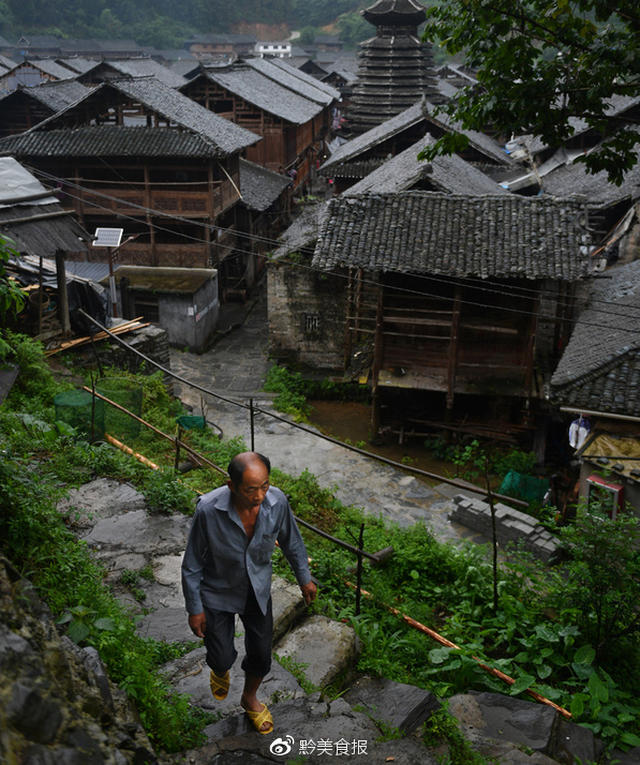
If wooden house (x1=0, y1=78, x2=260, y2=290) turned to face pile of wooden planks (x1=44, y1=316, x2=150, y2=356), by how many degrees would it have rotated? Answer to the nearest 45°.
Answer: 0° — it already faces it

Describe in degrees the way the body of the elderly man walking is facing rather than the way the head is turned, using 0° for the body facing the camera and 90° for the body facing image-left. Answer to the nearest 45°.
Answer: approximately 315°

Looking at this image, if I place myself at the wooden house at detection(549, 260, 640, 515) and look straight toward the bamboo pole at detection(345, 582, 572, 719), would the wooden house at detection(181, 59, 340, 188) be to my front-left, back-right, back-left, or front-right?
back-right

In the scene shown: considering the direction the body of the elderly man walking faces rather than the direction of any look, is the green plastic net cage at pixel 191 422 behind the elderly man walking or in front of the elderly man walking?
behind

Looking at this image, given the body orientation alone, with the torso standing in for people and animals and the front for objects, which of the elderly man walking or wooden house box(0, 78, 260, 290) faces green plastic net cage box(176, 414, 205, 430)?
the wooden house

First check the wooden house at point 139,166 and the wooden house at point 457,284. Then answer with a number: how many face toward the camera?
2

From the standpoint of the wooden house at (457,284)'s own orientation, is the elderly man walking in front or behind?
in front

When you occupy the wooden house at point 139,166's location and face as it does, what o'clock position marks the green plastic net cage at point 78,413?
The green plastic net cage is roughly at 12 o'clock from the wooden house.

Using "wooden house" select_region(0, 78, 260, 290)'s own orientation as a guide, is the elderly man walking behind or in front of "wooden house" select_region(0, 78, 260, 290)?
in front

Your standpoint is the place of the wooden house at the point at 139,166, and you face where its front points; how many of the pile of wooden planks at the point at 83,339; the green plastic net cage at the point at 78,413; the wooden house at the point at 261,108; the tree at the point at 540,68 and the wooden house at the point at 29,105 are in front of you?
3

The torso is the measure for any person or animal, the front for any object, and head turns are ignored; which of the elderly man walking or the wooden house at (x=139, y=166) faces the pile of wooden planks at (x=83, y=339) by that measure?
the wooden house
